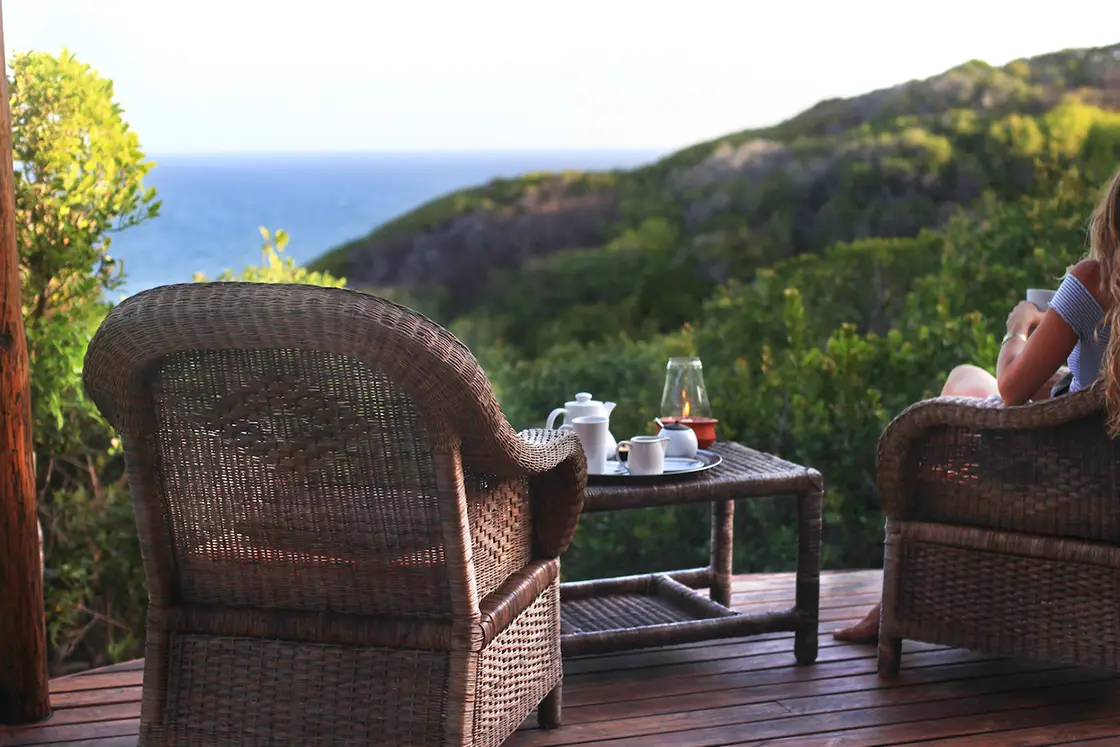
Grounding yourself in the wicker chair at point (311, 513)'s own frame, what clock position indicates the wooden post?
The wooden post is roughly at 9 o'clock from the wicker chair.

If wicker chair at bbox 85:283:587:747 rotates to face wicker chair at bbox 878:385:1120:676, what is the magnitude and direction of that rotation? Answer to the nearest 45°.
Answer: approximately 45° to its right

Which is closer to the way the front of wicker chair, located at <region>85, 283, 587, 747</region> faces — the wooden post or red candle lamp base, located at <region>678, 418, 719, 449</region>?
the red candle lamp base

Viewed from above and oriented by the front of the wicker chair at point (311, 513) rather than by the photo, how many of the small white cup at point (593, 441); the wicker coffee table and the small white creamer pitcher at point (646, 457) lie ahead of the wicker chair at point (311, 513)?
3

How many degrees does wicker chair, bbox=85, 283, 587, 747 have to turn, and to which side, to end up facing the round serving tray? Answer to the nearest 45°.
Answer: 0° — it already faces it

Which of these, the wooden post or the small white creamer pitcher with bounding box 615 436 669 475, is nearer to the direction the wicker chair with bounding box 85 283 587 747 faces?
the small white creamer pitcher

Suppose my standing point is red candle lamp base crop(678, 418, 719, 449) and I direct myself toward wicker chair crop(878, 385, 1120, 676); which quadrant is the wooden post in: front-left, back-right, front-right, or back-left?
back-right

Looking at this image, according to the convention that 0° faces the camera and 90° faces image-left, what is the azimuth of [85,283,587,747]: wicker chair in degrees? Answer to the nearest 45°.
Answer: approximately 225°
